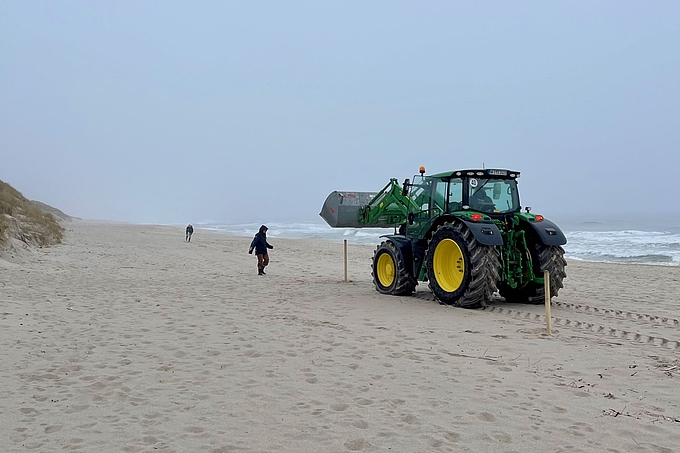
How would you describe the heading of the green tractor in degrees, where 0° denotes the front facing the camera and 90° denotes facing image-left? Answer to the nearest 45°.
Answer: approximately 135°
